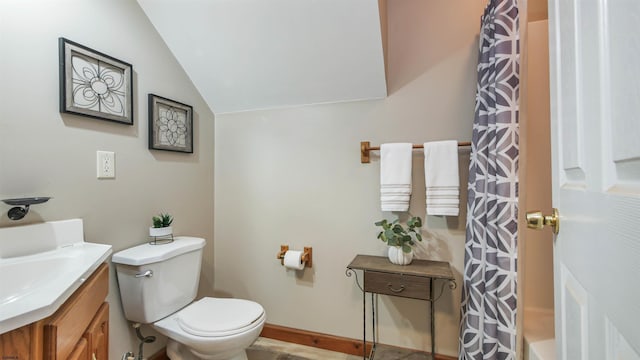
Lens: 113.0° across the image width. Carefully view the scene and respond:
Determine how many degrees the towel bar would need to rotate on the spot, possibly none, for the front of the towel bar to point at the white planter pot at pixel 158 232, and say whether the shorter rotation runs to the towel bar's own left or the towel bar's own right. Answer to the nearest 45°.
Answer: approximately 45° to the towel bar's own right

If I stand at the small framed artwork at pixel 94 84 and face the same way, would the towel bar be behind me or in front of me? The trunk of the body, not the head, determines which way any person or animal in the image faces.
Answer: in front

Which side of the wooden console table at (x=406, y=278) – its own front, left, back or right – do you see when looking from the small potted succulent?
right

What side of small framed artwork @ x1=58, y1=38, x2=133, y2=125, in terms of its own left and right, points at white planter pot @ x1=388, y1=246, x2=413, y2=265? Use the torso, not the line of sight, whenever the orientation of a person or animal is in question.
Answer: front

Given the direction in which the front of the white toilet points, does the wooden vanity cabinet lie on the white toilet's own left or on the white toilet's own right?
on the white toilet's own right

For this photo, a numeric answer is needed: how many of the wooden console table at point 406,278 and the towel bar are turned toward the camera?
2

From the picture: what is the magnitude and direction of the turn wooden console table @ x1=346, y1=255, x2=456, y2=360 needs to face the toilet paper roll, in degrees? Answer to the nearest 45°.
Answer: approximately 90° to its right
